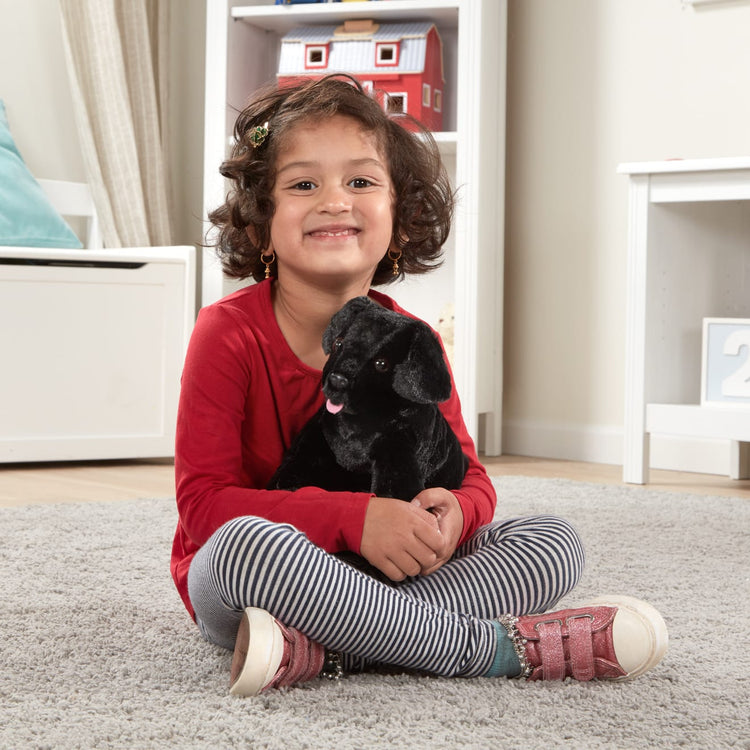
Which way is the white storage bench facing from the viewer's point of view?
toward the camera

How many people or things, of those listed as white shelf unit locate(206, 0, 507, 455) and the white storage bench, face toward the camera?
2

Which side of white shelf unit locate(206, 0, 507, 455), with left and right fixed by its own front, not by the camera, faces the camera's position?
front

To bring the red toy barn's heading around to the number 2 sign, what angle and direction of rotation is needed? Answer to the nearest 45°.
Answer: approximately 45° to its left

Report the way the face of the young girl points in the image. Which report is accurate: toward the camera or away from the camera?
toward the camera

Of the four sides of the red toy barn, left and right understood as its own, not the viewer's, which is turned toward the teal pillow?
right

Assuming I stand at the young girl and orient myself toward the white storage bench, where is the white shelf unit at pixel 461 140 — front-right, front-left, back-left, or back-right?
front-right

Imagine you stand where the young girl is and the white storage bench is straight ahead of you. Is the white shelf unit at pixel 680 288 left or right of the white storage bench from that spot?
right

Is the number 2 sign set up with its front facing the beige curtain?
no

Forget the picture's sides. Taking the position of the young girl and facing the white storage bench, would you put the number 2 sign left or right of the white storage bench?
right

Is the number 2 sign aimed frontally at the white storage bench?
no

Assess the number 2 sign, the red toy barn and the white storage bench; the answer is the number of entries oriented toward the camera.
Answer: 3

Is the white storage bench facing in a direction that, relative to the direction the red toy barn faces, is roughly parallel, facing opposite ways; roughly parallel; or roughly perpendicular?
roughly parallel

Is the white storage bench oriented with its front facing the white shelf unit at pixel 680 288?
no

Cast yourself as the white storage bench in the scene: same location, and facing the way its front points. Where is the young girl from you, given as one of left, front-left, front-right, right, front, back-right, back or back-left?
front

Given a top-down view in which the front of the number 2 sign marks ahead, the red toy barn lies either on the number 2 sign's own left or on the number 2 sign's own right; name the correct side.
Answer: on the number 2 sign's own right

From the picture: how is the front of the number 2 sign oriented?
toward the camera
